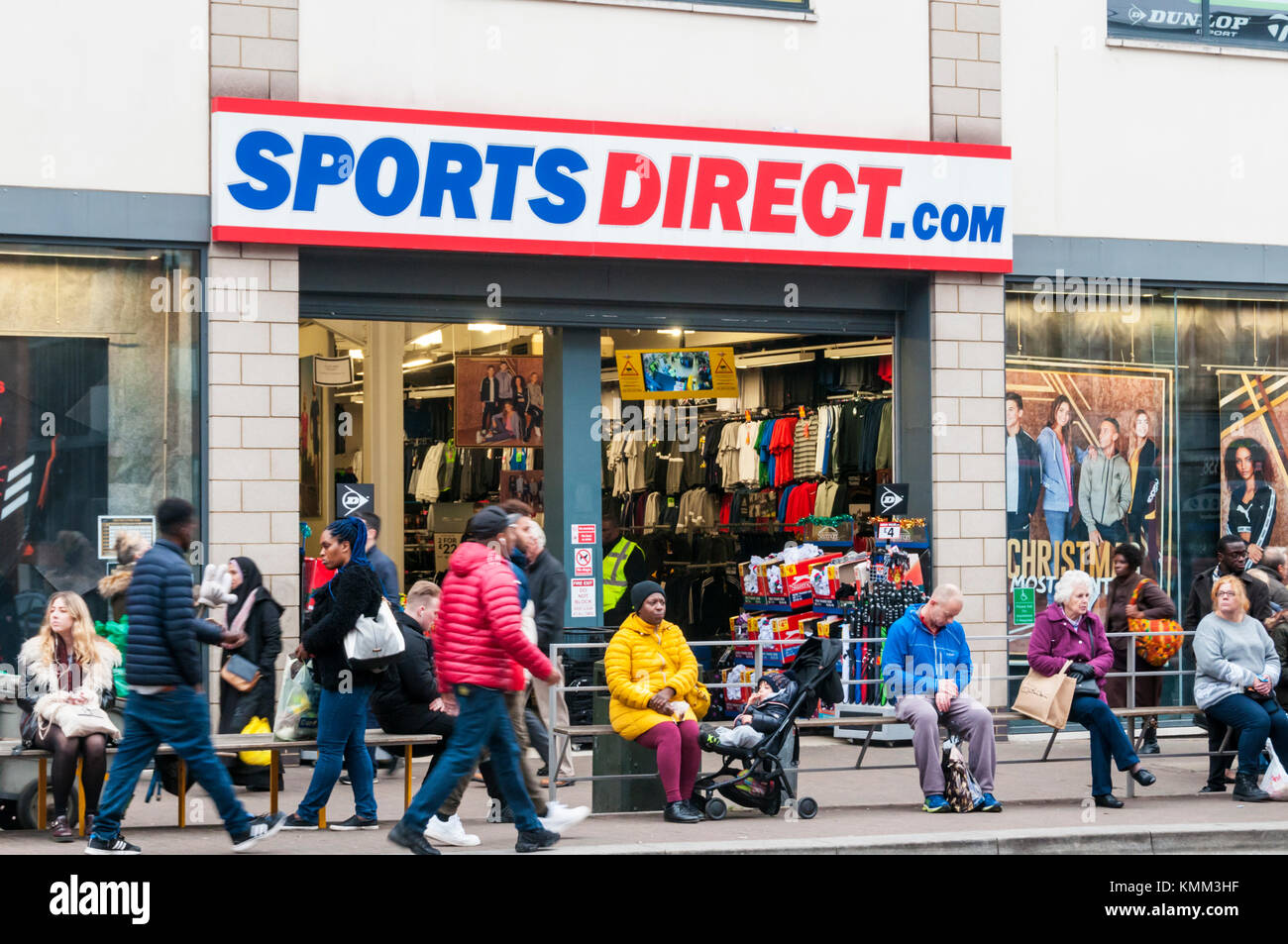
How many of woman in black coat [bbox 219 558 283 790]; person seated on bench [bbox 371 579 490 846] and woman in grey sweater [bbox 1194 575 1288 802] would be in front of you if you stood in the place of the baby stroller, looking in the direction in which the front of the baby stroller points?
2

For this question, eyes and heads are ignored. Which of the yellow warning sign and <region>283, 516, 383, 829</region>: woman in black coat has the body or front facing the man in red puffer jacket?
the yellow warning sign

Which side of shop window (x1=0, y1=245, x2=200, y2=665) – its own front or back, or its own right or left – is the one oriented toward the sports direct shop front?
left

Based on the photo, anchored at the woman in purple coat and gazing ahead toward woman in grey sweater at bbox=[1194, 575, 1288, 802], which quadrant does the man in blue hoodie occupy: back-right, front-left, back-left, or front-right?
back-right

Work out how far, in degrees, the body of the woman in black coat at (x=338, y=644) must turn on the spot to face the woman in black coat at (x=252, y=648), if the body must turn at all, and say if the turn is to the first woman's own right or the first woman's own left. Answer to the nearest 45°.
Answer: approximately 90° to the first woman's own right

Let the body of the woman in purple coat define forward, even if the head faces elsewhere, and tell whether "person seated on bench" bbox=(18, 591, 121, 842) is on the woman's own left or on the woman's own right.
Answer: on the woman's own right

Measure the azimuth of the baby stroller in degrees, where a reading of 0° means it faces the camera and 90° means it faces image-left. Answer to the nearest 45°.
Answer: approximately 90°

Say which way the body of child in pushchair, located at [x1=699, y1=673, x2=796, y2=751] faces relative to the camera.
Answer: to the viewer's left

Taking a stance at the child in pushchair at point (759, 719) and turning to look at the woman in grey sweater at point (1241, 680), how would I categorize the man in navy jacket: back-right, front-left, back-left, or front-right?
back-right

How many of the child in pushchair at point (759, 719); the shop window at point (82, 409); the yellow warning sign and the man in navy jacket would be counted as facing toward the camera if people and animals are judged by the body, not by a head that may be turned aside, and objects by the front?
2

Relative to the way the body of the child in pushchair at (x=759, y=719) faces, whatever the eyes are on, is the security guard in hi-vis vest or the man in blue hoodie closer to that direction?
the security guard in hi-vis vest
